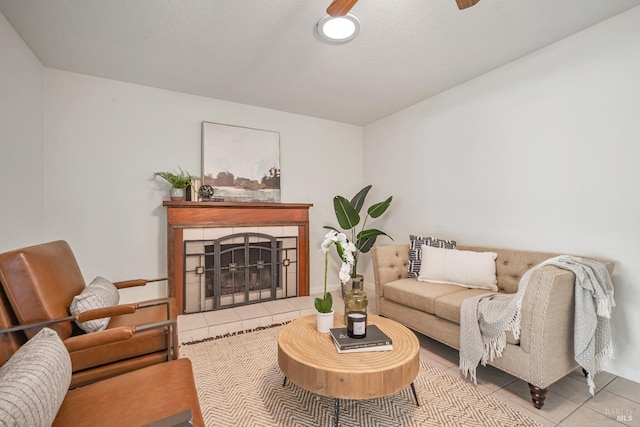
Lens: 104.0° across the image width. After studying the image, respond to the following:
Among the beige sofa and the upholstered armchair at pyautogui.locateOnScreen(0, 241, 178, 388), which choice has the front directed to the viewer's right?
the upholstered armchair

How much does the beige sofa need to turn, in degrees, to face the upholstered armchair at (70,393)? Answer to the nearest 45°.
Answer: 0° — it already faces it

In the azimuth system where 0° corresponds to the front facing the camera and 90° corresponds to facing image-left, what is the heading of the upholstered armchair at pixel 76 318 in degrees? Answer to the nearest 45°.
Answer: approximately 270°

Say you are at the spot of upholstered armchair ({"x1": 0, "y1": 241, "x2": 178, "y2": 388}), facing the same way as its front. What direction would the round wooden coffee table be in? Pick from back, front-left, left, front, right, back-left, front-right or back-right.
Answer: front-right

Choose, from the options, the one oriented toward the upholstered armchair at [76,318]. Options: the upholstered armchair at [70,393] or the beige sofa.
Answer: the beige sofa

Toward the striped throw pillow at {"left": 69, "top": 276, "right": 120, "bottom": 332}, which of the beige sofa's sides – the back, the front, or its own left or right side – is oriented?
front

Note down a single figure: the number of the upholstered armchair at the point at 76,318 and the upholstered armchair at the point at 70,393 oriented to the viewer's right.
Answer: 2

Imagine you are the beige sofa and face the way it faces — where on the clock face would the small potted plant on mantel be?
The small potted plant on mantel is roughly at 1 o'clock from the beige sofa.

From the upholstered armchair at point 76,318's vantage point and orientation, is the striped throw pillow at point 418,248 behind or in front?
in front

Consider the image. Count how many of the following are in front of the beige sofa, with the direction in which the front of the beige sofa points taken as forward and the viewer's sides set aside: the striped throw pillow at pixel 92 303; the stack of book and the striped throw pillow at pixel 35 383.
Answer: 3

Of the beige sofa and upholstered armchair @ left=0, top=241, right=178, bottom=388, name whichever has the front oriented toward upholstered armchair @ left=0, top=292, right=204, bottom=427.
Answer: the beige sofa

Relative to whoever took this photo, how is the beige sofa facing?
facing the viewer and to the left of the viewer

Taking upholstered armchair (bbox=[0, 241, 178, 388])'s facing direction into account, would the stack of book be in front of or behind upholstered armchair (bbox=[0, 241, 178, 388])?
in front

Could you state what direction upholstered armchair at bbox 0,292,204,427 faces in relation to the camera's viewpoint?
facing to the right of the viewer
